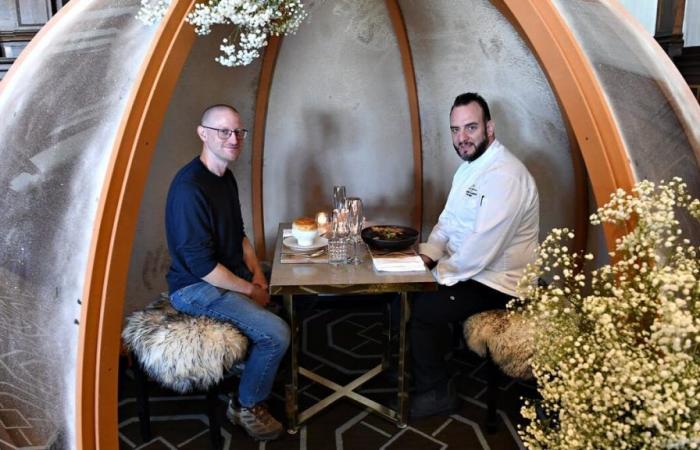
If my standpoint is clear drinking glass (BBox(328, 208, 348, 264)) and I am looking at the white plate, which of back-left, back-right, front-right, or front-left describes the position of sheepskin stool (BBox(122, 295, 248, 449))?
front-left

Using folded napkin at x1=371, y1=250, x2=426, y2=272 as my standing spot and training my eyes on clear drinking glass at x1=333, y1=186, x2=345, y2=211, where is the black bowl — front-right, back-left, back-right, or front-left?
front-right

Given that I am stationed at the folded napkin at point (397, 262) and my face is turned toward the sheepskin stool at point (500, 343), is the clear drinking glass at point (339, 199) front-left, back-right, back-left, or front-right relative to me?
back-left

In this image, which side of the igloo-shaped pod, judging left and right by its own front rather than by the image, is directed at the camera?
front
